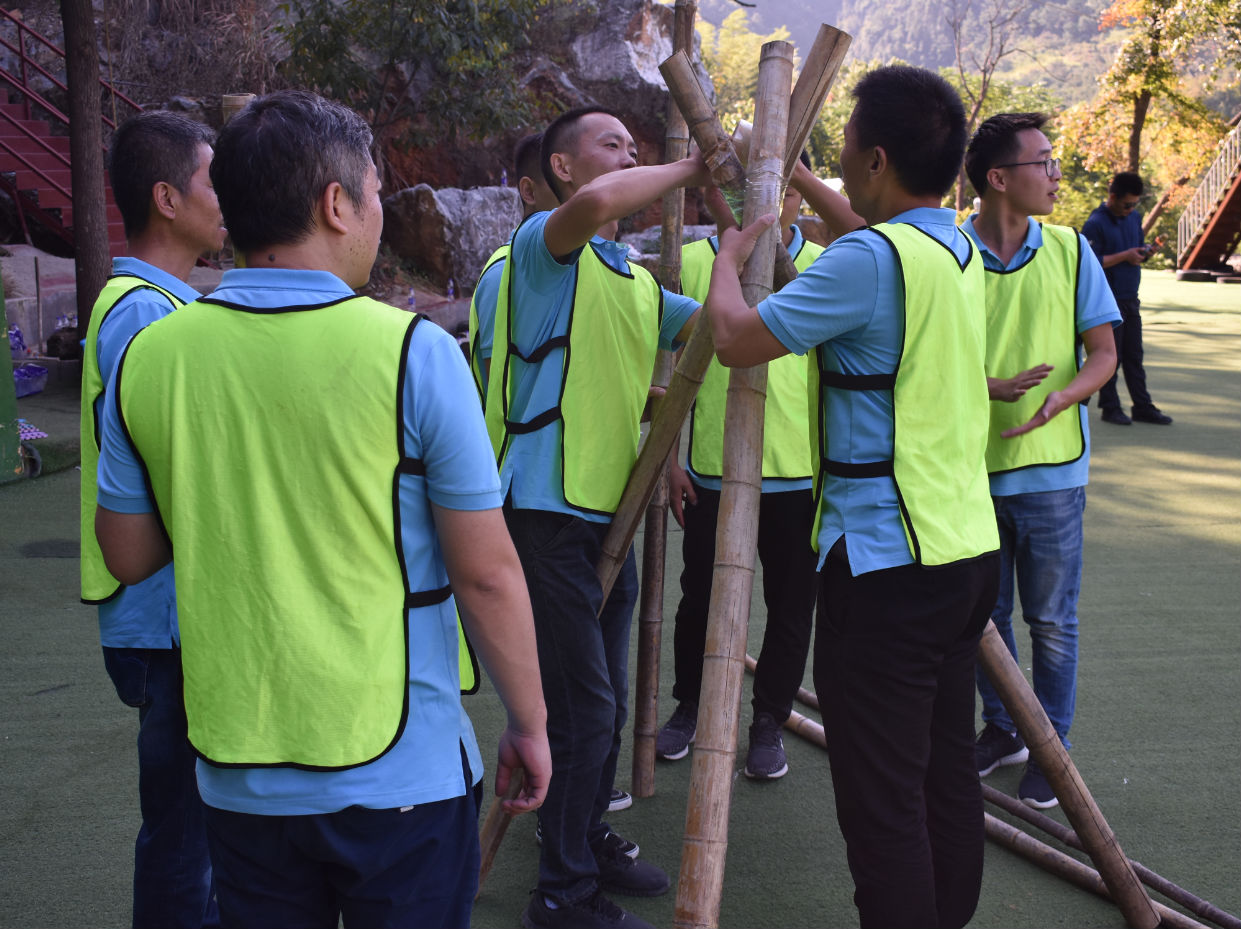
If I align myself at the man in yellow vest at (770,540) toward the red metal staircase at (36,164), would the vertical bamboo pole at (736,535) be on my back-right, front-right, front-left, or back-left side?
back-left

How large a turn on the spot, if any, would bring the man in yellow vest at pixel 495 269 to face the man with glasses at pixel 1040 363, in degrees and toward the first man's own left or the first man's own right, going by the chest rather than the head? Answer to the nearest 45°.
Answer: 0° — they already face them

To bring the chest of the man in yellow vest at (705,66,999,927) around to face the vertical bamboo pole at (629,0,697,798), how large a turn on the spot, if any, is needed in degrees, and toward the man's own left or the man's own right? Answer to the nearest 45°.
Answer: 0° — they already face it

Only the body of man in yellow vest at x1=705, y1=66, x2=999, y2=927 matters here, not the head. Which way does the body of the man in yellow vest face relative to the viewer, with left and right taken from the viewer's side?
facing away from the viewer and to the left of the viewer

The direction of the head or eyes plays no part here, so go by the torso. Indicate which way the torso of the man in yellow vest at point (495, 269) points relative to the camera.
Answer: to the viewer's right

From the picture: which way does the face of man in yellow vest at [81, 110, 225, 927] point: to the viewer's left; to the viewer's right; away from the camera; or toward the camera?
to the viewer's right

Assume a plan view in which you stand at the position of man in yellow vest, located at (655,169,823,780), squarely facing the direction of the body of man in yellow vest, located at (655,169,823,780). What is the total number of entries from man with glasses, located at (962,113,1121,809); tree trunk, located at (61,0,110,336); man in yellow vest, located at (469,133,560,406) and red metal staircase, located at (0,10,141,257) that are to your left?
1

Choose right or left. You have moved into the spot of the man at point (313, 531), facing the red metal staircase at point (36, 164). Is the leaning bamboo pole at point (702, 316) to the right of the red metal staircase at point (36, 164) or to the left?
right

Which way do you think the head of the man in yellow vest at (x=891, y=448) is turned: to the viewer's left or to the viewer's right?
to the viewer's left

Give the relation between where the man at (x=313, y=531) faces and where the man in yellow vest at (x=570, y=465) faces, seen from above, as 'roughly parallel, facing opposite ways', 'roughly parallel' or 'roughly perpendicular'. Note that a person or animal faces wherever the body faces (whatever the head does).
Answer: roughly perpendicular

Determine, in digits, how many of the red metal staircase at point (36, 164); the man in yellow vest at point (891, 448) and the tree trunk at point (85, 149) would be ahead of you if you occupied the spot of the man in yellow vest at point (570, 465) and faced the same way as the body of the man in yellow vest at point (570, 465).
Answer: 1

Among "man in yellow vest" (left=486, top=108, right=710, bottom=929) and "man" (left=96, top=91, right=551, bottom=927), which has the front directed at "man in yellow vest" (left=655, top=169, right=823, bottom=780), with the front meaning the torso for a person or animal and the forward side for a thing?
the man
